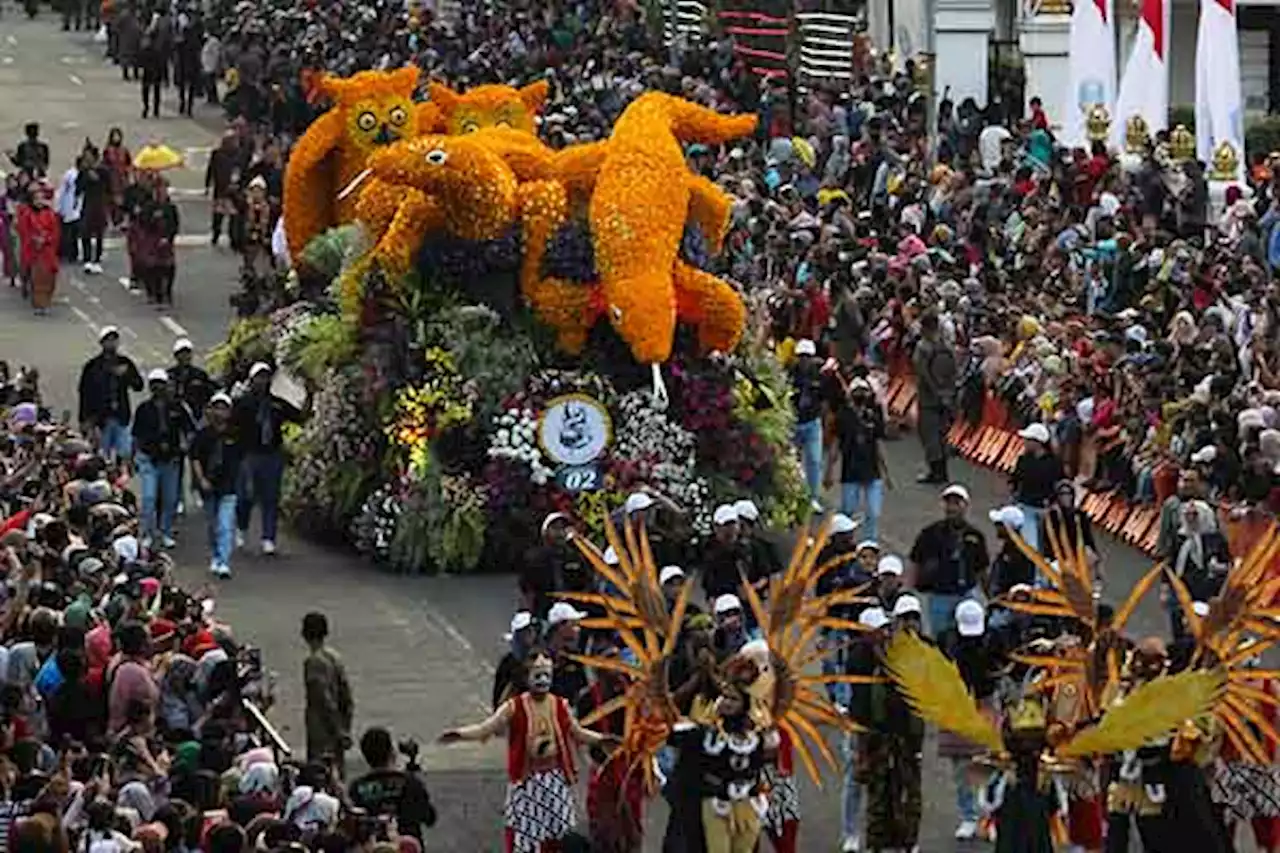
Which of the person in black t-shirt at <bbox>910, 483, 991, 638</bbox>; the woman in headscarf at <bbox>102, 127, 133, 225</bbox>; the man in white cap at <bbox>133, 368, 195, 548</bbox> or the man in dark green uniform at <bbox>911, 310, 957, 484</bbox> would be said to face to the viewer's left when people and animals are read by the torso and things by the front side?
the man in dark green uniform at <bbox>911, 310, 957, 484</bbox>

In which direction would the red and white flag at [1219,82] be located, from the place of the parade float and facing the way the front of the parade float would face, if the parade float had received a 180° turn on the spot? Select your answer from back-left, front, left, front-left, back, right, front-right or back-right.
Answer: front-right

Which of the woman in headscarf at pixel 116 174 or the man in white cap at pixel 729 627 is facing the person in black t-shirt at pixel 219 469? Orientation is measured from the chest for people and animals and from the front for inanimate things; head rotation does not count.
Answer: the woman in headscarf

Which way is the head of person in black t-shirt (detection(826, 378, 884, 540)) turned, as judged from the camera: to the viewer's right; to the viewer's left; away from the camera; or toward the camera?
toward the camera

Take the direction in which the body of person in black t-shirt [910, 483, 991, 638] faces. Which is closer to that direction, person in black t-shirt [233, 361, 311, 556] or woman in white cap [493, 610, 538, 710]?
the woman in white cap

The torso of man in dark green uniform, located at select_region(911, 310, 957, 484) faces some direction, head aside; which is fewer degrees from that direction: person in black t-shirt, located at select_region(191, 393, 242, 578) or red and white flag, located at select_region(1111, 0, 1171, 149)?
the person in black t-shirt

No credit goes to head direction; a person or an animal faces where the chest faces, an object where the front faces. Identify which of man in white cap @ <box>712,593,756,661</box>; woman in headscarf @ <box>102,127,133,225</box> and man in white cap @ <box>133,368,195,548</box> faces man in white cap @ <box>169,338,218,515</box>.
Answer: the woman in headscarf

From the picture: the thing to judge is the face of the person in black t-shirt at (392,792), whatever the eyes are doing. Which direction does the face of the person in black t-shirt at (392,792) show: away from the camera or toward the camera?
away from the camera

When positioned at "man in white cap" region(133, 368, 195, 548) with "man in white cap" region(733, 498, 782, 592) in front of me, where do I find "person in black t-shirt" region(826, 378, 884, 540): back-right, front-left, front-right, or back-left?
front-left

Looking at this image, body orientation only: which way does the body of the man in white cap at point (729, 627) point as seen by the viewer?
toward the camera

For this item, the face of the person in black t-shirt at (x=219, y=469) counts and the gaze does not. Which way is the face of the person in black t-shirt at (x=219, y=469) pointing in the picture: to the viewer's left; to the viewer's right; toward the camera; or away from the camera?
toward the camera

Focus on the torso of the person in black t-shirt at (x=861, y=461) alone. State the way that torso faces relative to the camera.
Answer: toward the camera

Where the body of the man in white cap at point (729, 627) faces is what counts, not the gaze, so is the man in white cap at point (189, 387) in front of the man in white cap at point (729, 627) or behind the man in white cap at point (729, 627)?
behind

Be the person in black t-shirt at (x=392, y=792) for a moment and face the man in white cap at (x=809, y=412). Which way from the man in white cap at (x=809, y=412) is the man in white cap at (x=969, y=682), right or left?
right

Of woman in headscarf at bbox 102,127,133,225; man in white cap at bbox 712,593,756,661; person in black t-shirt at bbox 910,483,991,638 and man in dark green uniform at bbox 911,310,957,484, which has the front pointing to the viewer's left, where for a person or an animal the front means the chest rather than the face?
man in dark green uniform at bbox 911,310,957,484

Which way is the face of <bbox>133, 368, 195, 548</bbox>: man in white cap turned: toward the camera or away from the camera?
toward the camera

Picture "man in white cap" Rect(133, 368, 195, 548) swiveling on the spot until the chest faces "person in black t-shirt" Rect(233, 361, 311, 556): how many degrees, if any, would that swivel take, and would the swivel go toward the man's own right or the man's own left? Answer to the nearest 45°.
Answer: approximately 90° to the man's own left

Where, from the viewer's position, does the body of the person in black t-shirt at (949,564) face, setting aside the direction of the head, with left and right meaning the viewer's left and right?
facing the viewer

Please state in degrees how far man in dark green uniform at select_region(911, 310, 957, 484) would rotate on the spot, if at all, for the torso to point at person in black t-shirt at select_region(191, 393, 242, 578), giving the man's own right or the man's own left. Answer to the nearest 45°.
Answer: approximately 45° to the man's own left

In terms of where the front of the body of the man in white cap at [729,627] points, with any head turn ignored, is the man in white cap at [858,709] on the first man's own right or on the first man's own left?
on the first man's own left
